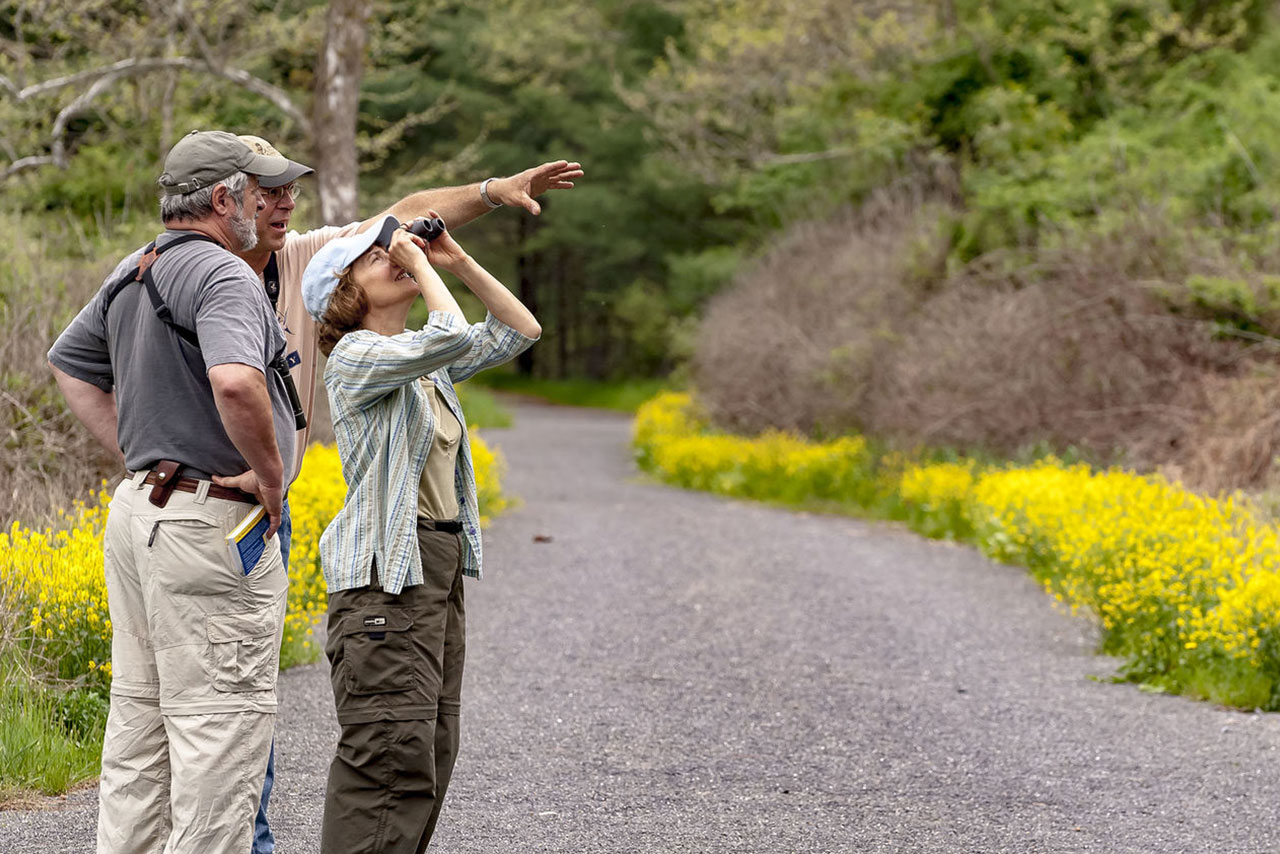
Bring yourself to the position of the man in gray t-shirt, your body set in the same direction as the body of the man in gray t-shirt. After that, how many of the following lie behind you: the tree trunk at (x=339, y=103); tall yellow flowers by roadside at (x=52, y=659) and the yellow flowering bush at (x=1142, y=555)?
0

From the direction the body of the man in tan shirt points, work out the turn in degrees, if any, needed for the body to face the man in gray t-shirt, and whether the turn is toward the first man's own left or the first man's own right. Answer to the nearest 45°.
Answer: approximately 45° to the first man's own right

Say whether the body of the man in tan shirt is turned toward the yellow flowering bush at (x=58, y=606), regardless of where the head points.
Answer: no

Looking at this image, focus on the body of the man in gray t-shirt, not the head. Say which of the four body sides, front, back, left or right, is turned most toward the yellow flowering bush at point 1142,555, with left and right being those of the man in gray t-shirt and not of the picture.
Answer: front

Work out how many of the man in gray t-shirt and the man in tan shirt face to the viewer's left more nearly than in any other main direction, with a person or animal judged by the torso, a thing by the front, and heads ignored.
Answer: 0

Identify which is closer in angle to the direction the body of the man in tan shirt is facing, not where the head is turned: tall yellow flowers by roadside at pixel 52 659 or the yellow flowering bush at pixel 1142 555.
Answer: the yellow flowering bush

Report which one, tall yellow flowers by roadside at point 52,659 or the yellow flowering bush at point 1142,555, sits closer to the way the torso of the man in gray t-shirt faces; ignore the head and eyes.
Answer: the yellow flowering bush

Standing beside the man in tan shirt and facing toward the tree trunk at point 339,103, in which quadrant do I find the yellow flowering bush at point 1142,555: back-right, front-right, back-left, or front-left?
front-right

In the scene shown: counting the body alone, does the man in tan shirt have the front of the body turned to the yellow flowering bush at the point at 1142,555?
no

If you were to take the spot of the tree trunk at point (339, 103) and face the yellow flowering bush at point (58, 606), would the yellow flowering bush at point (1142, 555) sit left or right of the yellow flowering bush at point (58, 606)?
left

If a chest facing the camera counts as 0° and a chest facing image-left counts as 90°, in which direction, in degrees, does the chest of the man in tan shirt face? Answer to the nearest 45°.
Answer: approximately 315°

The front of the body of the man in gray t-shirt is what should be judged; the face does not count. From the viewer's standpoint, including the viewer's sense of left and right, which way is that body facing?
facing away from the viewer and to the right of the viewer

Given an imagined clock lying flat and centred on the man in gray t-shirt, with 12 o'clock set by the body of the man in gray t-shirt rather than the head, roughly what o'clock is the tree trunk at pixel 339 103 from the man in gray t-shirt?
The tree trunk is roughly at 11 o'clock from the man in gray t-shirt.

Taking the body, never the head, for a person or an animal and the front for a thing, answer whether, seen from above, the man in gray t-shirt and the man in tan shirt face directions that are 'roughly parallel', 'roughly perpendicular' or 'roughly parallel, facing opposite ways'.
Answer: roughly perpendicular

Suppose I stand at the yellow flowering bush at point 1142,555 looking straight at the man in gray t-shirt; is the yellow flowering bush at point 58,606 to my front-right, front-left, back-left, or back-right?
front-right
